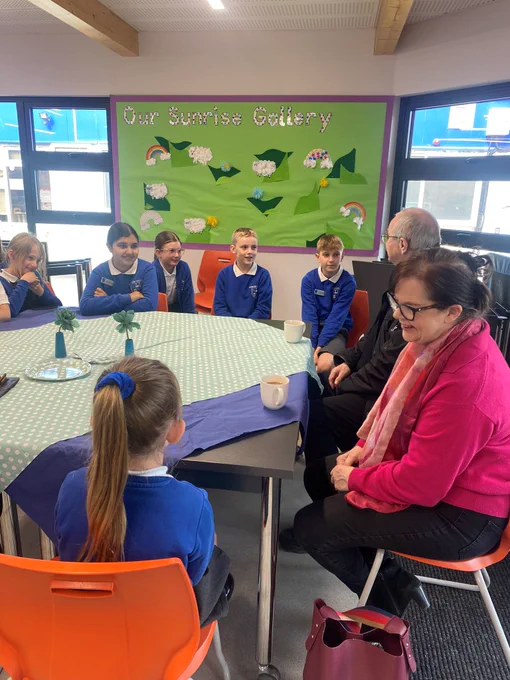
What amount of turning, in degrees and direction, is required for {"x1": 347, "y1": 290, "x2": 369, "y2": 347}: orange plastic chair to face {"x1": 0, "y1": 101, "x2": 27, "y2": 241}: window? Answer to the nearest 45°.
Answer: approximately 90° to its right

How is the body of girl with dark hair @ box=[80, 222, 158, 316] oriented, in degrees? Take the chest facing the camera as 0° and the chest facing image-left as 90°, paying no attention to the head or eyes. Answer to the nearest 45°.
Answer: approximately 0°

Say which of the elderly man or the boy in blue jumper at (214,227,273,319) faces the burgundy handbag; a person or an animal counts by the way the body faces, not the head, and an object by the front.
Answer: the boy in blue jumper

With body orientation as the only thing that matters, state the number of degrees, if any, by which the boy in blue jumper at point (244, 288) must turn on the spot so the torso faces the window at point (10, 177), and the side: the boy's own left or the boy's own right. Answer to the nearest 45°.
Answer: approximately 135° to the boy's own right

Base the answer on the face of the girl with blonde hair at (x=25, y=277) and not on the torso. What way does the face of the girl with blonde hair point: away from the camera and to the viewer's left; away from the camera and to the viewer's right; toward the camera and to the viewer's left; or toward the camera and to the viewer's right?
toward the camera and to the viewer's right

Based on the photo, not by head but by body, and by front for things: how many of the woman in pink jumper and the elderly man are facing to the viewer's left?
2

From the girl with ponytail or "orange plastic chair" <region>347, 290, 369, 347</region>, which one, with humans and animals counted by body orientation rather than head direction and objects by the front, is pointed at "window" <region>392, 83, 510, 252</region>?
the girl with ponytail

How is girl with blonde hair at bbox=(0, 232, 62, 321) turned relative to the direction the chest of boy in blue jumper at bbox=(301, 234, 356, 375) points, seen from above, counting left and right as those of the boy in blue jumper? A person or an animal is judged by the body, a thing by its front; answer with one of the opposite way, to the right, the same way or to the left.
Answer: to the left

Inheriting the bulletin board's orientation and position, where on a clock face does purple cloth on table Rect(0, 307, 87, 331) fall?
The purple cloth on table is roughly at 1 o'clock from the bulletin board.

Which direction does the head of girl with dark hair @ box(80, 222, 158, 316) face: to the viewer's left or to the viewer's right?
to the viewer's right

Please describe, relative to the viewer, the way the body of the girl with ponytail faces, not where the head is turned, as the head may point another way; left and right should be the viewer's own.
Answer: facing away from the viewer and to the right of the viewer

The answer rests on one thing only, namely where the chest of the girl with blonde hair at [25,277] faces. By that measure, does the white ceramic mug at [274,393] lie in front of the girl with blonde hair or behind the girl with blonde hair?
in front
